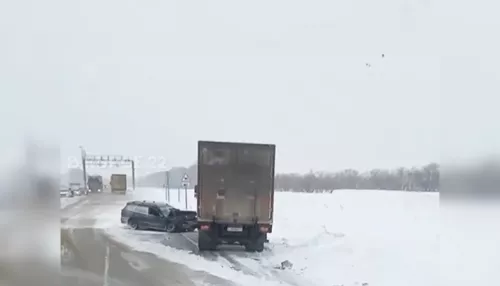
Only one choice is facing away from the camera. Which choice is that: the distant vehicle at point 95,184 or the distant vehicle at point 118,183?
the distant vehicle at point 118,183

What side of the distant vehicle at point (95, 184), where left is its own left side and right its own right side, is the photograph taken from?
front

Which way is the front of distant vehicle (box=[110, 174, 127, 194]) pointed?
away from the camera

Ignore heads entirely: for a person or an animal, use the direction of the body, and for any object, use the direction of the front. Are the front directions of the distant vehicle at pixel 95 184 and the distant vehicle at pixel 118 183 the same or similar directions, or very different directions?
very different directions

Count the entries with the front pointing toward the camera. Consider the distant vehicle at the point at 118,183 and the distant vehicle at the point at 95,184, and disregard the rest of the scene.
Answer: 1
